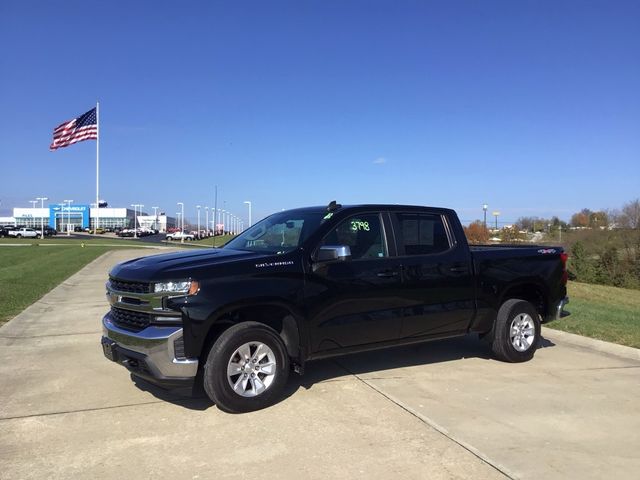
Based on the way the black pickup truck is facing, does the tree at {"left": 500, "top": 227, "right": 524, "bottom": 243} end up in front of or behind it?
behind

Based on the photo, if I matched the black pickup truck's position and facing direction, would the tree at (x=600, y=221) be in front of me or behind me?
behind

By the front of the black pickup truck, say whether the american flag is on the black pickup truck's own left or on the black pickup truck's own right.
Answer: on the black pickup truck's own right

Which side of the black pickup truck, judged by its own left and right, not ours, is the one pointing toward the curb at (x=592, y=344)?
back

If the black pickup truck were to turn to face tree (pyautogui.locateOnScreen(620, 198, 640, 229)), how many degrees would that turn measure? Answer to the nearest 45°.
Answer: approximately 180°

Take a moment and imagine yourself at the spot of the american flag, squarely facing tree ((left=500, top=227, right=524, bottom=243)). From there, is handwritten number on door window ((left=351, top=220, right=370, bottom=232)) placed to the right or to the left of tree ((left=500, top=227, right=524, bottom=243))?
right

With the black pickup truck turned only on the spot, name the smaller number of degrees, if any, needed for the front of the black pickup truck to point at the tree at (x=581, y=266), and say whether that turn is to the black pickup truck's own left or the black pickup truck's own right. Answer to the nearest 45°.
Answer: approximately 180°

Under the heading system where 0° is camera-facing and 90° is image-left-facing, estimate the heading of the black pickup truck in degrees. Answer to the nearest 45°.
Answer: approximately 45°
